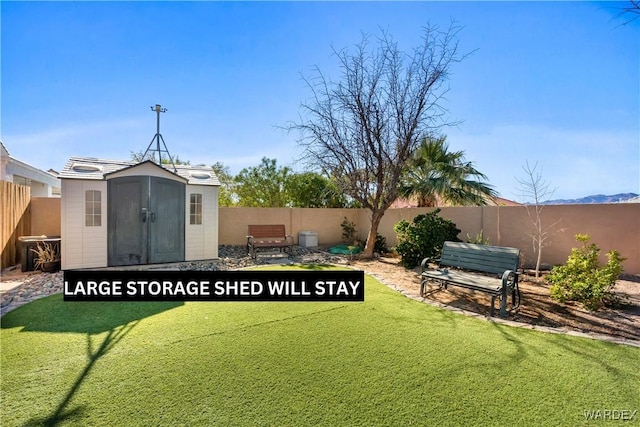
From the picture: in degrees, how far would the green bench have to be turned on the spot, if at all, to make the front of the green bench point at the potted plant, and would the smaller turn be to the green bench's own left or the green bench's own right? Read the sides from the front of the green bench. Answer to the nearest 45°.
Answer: approximately 45° to the green bench's own right

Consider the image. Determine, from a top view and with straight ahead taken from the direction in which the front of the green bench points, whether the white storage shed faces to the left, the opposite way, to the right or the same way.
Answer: to the left

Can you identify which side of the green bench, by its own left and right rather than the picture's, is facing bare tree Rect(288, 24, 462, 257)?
right

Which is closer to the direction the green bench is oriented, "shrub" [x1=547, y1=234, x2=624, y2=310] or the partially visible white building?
the partially visible white building

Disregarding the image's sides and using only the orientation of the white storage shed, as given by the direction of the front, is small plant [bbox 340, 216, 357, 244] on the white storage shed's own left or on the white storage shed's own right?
on the white storage shed's own left

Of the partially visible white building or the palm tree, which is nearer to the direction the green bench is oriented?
the partially visible white building

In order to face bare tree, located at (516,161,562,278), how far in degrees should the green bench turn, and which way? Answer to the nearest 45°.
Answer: approximately 135° to its right

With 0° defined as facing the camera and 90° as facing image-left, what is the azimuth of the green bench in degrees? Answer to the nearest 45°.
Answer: approximately 45°
